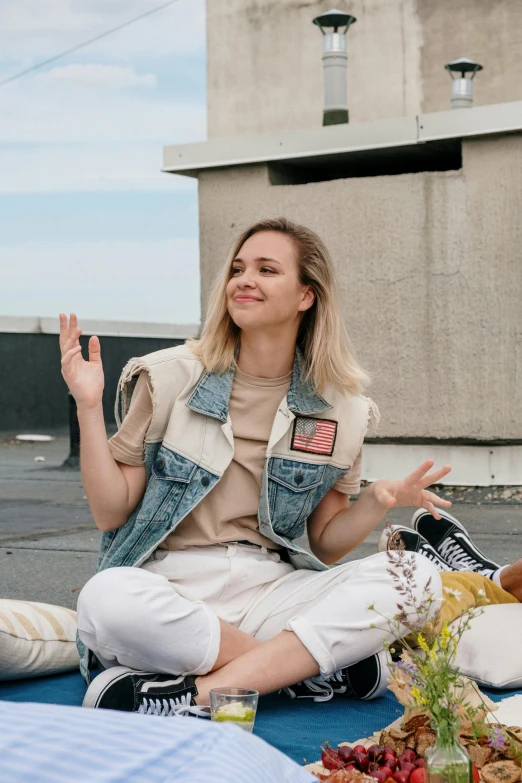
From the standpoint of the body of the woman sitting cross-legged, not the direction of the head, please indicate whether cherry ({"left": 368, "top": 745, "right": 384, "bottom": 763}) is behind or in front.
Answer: in front

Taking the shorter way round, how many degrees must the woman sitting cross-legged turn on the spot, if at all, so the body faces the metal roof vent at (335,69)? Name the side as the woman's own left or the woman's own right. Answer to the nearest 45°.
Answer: approximately 180°

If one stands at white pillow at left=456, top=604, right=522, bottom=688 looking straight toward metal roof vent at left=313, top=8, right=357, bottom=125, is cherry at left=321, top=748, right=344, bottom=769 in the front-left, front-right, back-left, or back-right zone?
back-left

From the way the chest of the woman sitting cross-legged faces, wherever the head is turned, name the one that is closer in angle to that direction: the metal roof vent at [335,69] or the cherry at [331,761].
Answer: the cherry

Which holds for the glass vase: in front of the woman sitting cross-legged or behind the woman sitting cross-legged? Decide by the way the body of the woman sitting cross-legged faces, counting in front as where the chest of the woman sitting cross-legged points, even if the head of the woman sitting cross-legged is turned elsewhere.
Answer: in front

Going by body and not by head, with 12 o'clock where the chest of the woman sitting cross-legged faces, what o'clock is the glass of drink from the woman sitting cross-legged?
The glass of drink is roughly at 12 o'clock from the woman sitting cross-legged.

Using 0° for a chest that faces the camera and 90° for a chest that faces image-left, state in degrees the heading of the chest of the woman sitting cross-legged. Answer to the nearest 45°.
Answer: approximately 0°

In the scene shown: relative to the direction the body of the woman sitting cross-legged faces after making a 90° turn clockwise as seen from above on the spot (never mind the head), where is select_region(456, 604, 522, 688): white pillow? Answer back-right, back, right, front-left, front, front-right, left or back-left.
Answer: back

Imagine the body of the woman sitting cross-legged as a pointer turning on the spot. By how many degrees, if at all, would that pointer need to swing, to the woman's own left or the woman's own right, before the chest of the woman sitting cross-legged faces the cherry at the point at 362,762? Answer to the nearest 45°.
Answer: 0° — they already face it

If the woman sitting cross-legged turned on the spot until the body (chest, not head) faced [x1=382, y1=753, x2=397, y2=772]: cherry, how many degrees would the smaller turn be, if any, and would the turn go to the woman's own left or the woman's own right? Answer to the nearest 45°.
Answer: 0° — they already face it

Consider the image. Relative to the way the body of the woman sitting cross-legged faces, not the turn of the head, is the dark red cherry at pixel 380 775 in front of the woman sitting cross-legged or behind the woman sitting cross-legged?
in front

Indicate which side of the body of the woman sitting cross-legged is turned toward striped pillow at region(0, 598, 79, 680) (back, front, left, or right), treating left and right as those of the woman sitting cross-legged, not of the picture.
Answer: right
